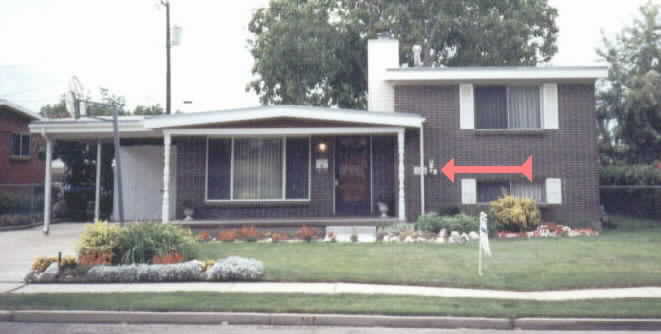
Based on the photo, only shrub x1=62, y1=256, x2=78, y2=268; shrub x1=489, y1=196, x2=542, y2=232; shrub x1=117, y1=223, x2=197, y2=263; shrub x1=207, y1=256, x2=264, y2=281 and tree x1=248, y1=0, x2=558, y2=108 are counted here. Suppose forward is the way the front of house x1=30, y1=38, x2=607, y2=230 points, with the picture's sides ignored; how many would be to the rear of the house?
1

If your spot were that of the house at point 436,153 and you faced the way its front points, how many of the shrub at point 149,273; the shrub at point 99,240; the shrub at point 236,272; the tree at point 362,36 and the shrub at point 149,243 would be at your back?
1

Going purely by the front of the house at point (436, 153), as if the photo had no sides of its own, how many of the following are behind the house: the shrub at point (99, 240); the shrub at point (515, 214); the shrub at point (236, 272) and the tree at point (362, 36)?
1

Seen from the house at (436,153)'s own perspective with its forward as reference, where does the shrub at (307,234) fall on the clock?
The shrub is roughly at 2 o'clock from the house.

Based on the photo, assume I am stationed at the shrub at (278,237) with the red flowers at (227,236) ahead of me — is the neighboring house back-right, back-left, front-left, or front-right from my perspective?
front-right

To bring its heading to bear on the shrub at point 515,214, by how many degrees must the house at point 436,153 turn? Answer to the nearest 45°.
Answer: approximately 45° to its left

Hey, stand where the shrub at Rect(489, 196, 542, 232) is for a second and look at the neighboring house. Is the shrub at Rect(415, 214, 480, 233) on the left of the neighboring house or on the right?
left

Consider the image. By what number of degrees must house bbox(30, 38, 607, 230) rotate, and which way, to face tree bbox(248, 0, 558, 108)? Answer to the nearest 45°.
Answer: approximately 180°

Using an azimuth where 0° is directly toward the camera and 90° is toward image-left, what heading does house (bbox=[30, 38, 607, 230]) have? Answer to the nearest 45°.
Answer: approximately 0°
